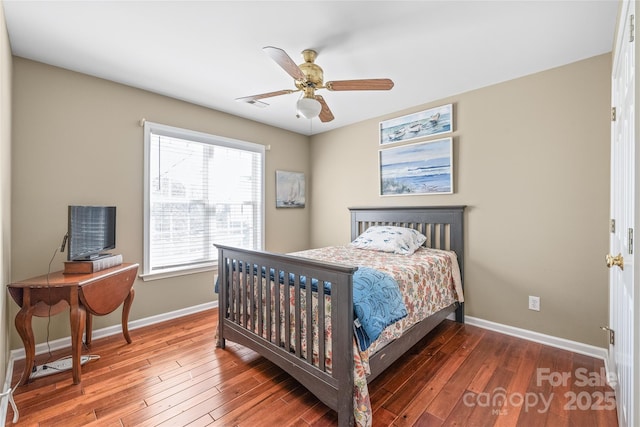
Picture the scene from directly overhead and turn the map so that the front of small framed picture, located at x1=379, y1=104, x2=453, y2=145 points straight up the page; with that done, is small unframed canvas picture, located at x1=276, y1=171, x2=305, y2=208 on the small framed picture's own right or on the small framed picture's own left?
on the small framed picture's own right

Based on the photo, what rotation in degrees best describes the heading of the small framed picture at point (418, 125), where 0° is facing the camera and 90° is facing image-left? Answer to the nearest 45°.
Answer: approximately 45°

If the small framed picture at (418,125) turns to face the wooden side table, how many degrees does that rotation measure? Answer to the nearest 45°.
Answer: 0° — it already faces it

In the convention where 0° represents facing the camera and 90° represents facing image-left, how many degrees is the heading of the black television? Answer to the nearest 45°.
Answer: approximately 315°

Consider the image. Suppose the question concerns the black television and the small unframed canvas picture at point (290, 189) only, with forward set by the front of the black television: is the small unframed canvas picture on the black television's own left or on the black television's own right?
on the black television's own left

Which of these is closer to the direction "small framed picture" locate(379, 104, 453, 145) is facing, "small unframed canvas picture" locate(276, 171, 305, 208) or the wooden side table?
the wooden side table

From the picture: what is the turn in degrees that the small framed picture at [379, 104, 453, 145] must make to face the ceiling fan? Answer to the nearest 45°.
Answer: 0° — it already faces it
